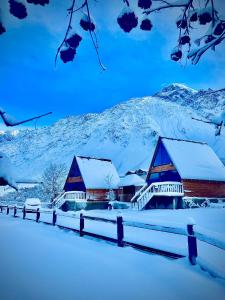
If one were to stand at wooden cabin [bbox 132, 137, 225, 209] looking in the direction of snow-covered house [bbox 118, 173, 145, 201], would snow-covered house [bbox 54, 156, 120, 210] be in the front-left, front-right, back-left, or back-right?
front-left

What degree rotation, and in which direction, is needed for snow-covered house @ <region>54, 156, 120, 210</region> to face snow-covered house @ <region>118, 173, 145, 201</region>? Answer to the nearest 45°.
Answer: approximately 135° to its left

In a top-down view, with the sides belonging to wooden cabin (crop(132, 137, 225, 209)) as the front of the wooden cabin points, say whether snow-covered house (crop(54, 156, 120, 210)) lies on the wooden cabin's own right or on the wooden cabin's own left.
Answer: on the wooden cabin's own right

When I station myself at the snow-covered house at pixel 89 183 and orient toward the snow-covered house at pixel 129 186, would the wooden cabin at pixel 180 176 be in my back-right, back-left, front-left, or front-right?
front-right

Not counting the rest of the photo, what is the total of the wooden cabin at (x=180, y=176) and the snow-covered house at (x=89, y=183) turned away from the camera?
0

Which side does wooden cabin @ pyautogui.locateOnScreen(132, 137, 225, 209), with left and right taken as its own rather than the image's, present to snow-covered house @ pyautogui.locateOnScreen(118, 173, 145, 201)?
right

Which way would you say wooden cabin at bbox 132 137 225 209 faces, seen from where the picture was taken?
facing the viewer and to the left of the viewer

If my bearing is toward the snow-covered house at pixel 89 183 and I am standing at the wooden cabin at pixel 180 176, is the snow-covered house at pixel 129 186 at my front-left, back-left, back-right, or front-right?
front-right

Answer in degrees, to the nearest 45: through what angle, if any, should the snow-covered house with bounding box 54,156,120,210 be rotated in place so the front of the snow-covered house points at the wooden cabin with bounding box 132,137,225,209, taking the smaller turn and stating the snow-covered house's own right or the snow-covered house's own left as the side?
approximately 90° to the snow-covered house's own left

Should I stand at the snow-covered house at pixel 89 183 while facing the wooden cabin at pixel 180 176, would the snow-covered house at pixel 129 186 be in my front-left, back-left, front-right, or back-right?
front-left

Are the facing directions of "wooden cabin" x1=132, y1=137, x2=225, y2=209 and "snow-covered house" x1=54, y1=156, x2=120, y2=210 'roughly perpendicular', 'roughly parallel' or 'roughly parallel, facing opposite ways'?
roughly parallel
